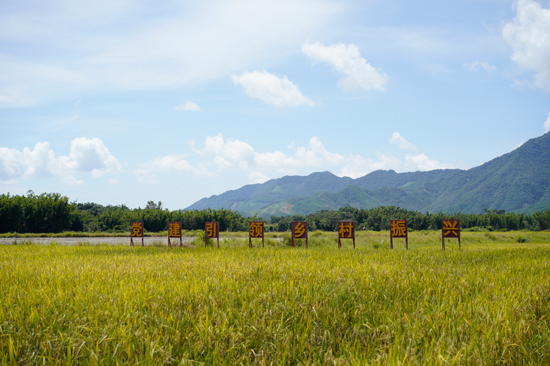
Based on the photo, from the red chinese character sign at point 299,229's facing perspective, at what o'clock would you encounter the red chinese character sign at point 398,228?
the red chinese character sign at point 398,228 is roughly at 9 o'clock from the red chinese character sign at point 299,229.

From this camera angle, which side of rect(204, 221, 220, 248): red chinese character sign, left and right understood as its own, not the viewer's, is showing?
front

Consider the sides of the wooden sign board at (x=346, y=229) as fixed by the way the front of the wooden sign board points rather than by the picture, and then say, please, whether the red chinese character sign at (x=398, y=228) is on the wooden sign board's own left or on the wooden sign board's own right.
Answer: on the wooden sign board's own left

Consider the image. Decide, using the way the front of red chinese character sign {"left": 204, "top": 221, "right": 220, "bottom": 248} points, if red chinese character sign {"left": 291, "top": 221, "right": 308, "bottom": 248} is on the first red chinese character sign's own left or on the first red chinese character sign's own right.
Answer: on the first red chinese character sign's own left

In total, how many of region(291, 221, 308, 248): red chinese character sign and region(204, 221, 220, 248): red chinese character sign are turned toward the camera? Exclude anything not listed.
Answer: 2

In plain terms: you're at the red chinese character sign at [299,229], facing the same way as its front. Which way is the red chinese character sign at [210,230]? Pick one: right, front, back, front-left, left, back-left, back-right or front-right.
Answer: right

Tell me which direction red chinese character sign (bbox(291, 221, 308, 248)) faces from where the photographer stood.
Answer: facing the viewer

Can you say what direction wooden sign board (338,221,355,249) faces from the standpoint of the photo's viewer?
facing the viewer

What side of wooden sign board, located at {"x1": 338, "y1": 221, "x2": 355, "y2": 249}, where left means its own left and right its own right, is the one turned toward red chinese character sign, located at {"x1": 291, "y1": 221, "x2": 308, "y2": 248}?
right
